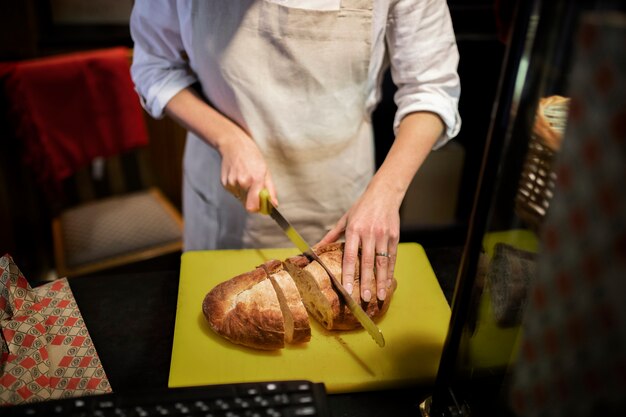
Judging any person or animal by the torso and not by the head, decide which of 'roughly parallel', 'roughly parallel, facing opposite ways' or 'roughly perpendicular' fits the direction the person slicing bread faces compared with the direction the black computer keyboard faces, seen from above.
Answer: roughly parallel

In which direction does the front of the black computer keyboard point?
toward the camera

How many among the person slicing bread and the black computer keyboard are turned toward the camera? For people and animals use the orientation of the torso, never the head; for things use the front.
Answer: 2

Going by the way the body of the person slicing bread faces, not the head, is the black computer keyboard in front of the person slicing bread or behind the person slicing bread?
in front

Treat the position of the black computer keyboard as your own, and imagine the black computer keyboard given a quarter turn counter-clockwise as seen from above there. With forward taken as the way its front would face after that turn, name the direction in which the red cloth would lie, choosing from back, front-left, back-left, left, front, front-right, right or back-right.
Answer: left

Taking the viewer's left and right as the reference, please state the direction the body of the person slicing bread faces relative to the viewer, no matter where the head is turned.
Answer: facing the viewer

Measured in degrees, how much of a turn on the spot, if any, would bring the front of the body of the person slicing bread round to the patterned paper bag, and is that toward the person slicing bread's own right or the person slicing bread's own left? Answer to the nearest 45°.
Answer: approximately 45° to the person slicing bread's own right
